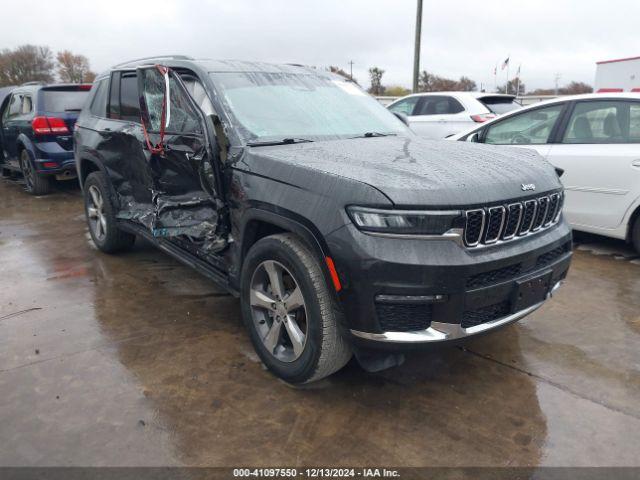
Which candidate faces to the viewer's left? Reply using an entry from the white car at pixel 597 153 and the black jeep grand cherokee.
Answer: the white car

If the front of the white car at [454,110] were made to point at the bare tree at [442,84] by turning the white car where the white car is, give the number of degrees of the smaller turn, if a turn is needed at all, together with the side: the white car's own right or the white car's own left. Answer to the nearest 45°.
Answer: approximately 45° to the white car's own right

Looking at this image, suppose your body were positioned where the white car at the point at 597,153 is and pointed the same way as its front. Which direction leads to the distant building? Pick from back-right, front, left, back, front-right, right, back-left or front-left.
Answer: right

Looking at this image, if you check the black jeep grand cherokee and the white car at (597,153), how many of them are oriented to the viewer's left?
1

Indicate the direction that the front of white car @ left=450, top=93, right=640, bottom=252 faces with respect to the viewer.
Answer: facing to the left of the viewer

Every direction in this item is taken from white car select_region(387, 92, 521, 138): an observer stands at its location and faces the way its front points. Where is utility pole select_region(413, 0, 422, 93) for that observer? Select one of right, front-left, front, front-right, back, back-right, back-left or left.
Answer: front-right

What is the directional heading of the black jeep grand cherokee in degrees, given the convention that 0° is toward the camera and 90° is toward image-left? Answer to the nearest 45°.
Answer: approximately 315°

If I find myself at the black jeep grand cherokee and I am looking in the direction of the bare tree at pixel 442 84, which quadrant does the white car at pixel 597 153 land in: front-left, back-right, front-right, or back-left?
front-right

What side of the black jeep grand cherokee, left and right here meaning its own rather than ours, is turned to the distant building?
left

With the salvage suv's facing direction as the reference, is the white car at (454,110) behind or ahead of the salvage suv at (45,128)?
behind

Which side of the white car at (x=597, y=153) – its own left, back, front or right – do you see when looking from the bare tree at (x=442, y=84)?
right

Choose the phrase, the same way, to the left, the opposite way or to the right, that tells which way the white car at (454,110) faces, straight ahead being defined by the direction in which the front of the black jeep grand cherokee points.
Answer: the opposite way

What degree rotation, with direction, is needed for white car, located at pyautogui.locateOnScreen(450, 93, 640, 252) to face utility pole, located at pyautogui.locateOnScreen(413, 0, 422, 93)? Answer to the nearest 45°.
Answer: approximately 90° to its right

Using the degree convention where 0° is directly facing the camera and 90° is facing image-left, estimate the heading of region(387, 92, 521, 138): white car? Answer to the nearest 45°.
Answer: approximately 135°

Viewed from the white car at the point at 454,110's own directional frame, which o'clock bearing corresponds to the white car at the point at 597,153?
the white car at the point at 597,153 is roughly at 7 o'clock from the white car at the point at 454,110.
